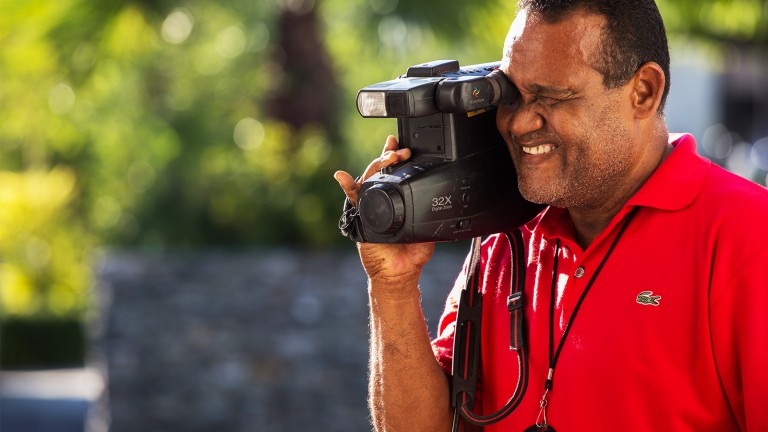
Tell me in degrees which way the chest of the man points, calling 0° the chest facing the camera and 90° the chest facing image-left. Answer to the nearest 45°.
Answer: approximately 45°
